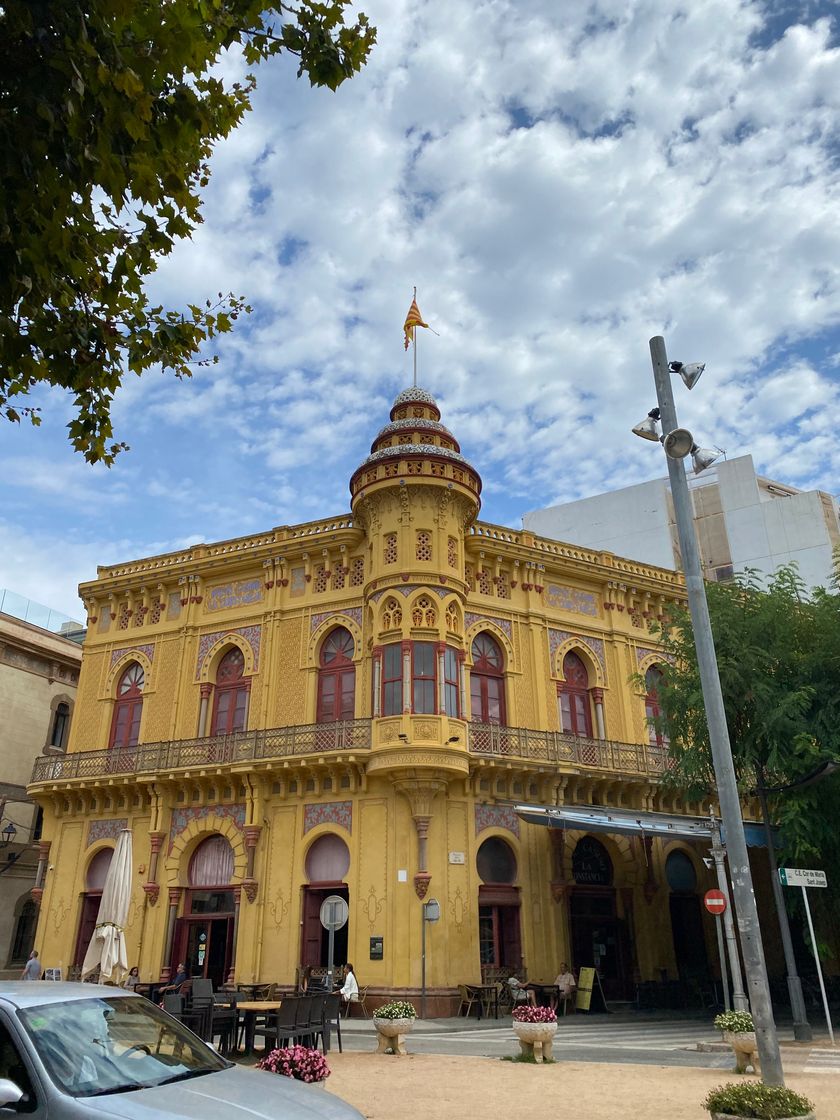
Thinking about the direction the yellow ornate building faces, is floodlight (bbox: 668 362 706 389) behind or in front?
in front

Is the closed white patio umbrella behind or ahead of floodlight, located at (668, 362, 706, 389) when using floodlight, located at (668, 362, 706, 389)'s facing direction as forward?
behind

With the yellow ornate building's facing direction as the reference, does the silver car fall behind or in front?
in front

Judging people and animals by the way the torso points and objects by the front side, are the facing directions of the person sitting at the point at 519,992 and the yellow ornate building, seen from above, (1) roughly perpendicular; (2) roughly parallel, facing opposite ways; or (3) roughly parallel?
roughly perpendicular

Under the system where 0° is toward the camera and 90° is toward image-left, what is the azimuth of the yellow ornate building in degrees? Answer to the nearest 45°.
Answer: approximately 0°

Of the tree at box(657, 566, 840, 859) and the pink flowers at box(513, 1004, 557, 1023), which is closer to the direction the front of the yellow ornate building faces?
the pink flowers
